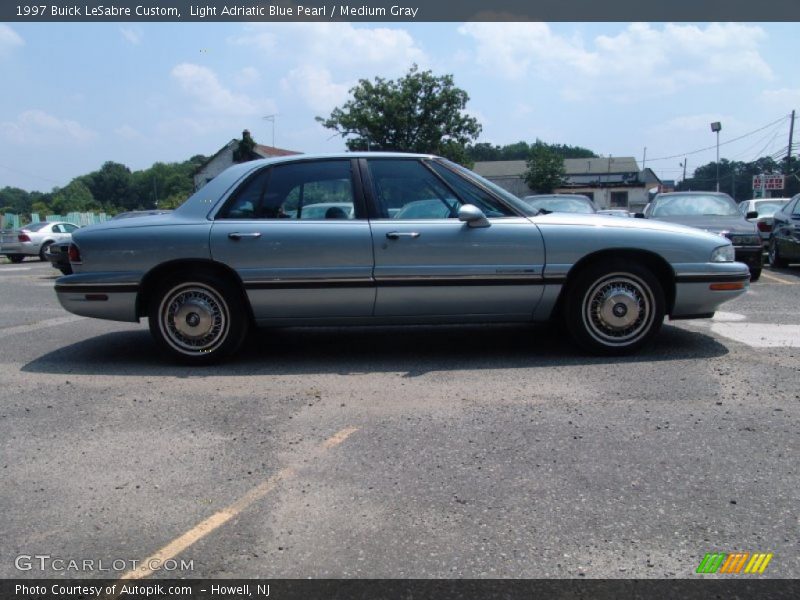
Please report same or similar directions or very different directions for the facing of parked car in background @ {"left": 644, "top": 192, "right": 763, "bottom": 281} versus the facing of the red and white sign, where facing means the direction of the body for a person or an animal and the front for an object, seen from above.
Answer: same or similar directions

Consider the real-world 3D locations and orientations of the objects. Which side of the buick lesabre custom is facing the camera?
right

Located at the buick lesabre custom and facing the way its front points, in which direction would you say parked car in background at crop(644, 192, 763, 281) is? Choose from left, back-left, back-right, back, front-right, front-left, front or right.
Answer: front-left

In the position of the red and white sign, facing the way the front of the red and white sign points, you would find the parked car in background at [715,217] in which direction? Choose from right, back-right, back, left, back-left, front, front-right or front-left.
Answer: front

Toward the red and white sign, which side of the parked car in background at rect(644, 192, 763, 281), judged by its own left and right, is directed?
back

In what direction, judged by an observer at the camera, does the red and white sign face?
facing the viewer

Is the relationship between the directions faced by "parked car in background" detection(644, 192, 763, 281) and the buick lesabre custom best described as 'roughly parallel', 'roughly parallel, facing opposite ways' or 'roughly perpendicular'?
roughly perpendicular

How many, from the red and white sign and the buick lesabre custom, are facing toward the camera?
1

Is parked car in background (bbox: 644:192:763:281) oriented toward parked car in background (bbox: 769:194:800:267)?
no

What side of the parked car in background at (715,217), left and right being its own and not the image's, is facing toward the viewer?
front

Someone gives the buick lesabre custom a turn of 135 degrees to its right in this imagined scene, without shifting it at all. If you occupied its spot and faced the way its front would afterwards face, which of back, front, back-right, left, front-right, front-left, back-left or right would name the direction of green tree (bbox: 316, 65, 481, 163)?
back-right

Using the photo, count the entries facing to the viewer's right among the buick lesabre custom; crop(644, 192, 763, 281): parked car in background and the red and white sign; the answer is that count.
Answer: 1

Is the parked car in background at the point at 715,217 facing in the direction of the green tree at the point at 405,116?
no

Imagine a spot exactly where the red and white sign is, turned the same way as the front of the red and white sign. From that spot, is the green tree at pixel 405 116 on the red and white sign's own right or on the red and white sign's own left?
on the red and white sign's own right

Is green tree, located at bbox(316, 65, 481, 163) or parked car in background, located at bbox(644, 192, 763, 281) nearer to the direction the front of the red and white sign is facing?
the parked car in background

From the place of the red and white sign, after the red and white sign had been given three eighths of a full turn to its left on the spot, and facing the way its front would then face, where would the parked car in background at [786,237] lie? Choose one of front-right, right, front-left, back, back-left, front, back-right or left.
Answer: back-right
